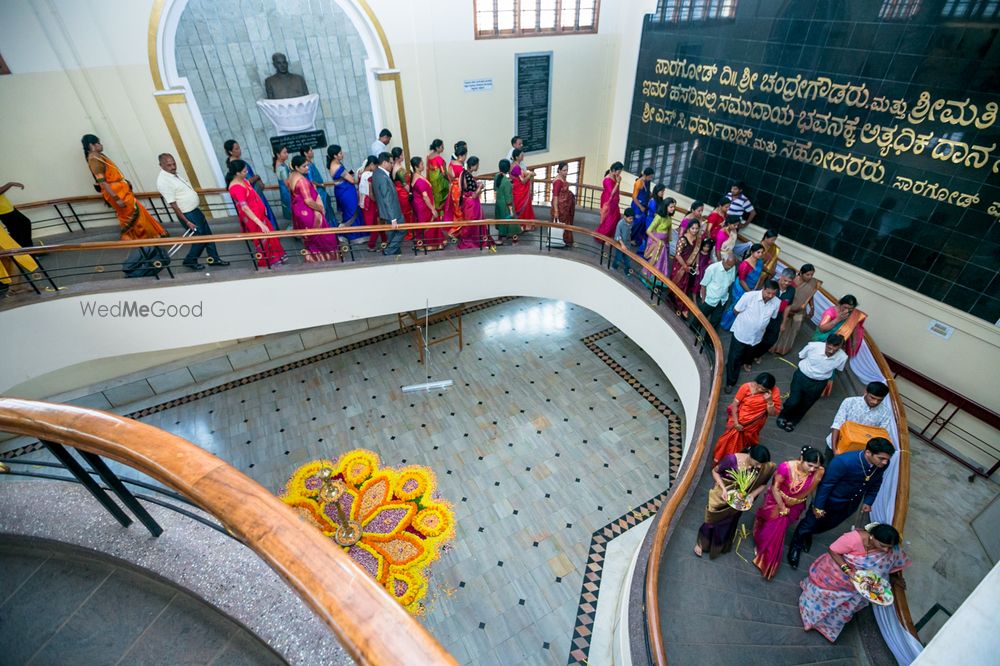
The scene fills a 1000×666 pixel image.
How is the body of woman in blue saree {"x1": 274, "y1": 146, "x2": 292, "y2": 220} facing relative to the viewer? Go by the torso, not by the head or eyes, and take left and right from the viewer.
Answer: facing to the right of the viewer

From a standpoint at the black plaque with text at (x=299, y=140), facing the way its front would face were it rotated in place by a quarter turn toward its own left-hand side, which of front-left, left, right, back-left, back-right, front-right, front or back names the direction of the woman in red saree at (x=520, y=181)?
front-right

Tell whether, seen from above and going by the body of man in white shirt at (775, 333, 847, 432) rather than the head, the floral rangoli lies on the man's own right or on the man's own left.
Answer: on the man's own right

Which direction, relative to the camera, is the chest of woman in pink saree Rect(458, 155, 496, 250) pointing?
to the viewer's right

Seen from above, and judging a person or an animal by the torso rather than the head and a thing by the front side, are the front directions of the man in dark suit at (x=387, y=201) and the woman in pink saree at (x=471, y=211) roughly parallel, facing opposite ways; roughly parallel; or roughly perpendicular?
roughly parallel

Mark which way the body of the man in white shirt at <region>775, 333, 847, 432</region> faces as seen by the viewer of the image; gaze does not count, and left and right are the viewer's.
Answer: facing the viewer

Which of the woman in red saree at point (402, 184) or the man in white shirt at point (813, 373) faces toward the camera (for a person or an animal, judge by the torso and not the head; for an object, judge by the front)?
the man in white shirt

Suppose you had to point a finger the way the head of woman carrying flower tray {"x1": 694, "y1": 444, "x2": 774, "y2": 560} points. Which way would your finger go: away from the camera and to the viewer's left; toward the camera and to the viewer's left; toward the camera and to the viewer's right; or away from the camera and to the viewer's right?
toward the camera and to the viewer's left

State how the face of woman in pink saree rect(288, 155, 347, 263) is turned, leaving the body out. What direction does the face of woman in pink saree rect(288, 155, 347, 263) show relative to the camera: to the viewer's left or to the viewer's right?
to the viewer's right

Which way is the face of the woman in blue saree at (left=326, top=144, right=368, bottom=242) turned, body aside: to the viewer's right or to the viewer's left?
to the viewer's right

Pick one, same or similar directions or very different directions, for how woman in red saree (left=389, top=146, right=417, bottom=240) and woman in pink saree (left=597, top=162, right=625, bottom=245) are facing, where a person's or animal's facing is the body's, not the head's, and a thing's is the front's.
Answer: same or similar directions

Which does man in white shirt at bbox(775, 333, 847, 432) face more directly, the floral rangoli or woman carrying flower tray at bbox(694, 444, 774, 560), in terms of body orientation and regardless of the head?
the woman carrying flower tray

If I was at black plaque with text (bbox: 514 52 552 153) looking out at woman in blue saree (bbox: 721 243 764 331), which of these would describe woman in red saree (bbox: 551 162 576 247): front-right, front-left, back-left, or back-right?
front-right

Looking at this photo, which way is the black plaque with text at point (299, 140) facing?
toward the camera
